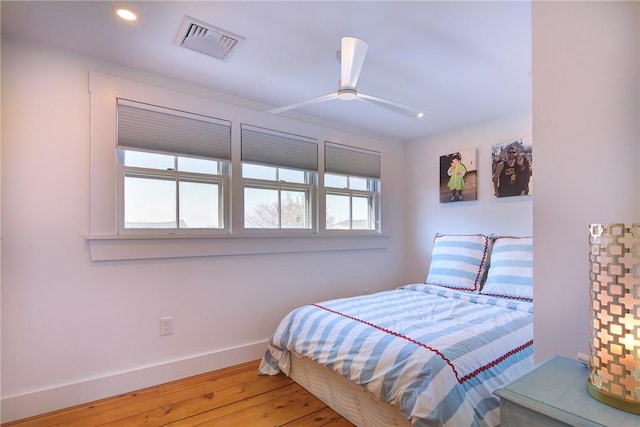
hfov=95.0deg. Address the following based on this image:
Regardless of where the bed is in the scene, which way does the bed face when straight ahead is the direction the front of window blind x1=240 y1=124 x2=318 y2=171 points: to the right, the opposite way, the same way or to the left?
to the right

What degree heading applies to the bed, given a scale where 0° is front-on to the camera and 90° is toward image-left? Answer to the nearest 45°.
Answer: approximately 45°

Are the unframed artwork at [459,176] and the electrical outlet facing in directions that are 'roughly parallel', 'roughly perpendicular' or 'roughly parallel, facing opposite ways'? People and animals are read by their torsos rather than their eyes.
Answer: roughly perpendicular

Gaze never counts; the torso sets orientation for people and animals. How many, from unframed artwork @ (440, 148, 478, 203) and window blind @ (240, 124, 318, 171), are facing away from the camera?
0

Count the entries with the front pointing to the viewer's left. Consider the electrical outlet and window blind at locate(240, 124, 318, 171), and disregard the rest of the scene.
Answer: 0

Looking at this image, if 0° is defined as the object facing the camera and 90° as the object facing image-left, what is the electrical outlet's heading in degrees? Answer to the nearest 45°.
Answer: approximately 0°

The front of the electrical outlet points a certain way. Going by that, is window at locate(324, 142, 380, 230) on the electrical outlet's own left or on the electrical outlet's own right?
on the electrical outlet's own left

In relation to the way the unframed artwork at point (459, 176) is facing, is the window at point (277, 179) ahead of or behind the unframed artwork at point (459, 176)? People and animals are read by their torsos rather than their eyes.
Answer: ahead

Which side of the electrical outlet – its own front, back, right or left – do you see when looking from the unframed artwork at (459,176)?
left

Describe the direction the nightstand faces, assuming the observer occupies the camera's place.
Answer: facing the viewer and to the left of the viewer
